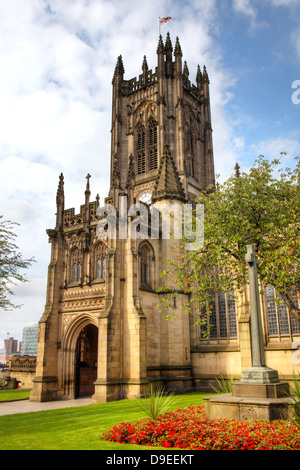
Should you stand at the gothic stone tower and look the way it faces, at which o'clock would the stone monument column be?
The stone monument column is roughly at 10 o'clock from the gothic stone tower.

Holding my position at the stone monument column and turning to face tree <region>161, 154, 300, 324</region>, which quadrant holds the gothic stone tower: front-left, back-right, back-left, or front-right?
front-left

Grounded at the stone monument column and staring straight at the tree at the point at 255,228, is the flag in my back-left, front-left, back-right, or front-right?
front-left

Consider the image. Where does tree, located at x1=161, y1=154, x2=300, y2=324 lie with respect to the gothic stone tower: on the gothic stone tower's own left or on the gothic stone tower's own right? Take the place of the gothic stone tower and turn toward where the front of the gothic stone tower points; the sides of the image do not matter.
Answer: on the gothic stone tower's own left

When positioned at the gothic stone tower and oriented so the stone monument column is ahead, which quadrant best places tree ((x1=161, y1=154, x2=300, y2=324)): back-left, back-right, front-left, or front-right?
front-left
